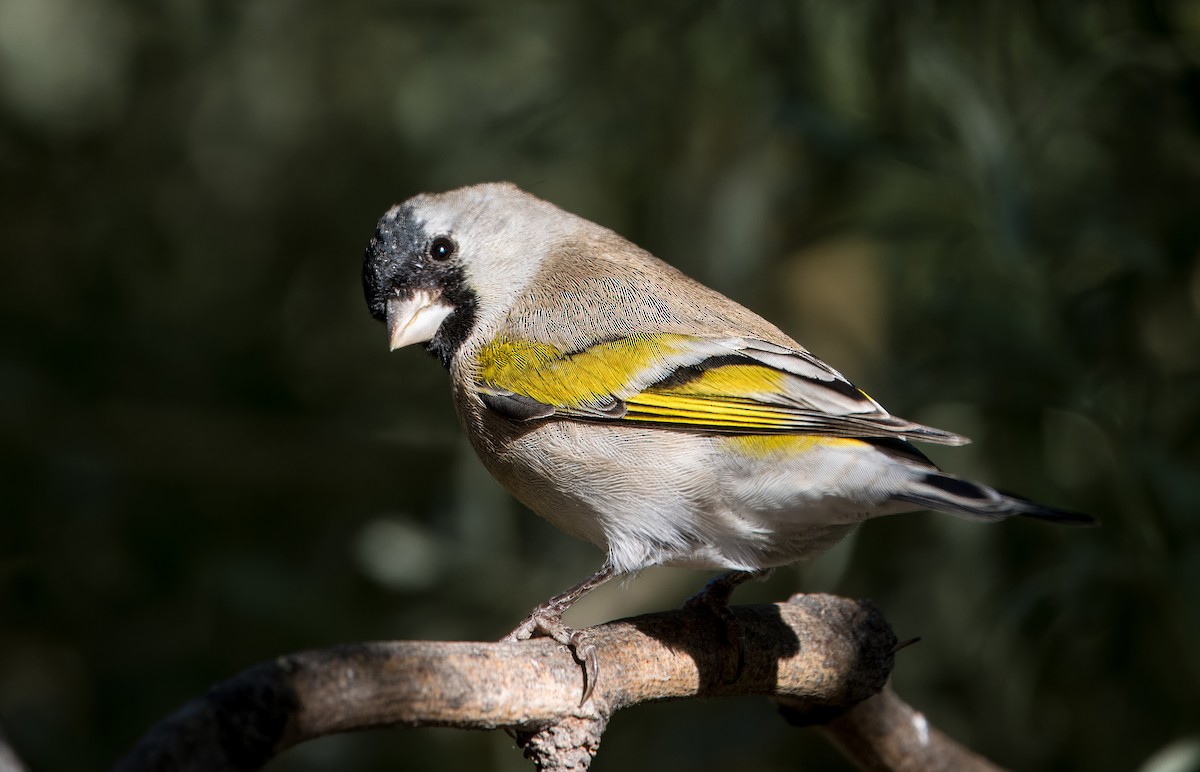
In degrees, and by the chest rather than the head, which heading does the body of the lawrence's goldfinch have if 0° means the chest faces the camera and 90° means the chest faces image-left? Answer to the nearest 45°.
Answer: approximately 90°
